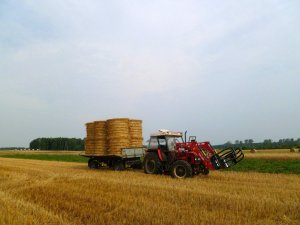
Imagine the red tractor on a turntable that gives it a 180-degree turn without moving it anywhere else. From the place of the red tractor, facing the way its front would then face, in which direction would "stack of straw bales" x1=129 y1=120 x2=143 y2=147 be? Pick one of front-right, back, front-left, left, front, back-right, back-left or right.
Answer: front

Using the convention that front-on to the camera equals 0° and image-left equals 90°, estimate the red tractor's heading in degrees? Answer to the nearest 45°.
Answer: approximately 315°

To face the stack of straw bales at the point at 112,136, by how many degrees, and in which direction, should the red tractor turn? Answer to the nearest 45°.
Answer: approximately 180°

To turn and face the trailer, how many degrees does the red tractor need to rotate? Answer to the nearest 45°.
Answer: approximately 180°

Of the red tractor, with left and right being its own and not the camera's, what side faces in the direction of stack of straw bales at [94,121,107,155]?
back
